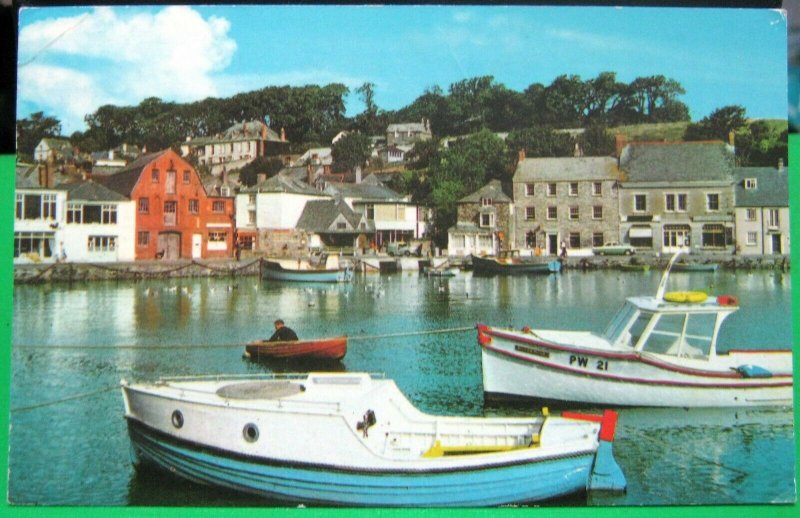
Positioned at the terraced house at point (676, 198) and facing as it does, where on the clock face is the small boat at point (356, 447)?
The small boat is roughly at 1 o'clock from the terraced house.

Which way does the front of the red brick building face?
toward the camera

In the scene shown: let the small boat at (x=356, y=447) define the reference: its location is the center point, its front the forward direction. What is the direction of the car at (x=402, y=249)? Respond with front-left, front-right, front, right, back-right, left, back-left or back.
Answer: right

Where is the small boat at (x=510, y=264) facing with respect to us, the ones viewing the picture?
facing to the left of the viewer

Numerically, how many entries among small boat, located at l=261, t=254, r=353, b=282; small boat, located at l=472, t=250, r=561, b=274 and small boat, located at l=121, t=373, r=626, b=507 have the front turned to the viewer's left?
3

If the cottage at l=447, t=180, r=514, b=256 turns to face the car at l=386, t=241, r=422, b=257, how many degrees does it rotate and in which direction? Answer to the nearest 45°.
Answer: approximately 90° to its right

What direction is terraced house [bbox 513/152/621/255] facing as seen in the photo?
toward the camera

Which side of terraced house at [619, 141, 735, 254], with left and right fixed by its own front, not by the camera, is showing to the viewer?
front

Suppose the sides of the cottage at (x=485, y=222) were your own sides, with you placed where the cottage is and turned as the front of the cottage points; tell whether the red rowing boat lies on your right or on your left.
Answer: on your right

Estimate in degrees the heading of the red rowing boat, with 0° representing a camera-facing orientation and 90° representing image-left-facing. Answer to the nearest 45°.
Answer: approximately 270°
